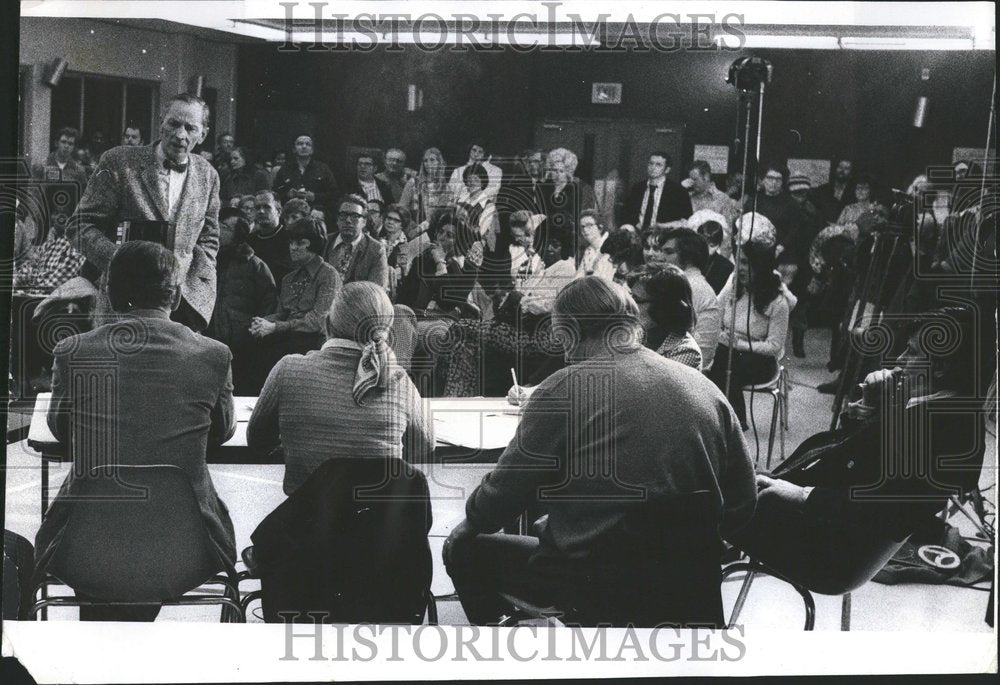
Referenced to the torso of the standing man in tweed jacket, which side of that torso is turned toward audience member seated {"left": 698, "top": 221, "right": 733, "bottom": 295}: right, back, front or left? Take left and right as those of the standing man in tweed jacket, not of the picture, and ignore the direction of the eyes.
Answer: left

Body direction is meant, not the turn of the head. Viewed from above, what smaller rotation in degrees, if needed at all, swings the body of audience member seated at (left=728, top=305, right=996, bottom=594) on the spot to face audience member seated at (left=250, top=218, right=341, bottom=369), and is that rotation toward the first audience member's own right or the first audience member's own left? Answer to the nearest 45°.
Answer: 0° — they already face them

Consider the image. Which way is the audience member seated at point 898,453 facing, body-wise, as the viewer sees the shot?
to the viewer's left

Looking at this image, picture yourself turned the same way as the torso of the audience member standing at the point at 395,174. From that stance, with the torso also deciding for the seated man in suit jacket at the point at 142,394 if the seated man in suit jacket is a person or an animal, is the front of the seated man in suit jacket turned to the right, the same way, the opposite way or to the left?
the opposite way

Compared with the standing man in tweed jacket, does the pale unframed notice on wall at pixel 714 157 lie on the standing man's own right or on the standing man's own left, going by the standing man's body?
on the standing man's own left

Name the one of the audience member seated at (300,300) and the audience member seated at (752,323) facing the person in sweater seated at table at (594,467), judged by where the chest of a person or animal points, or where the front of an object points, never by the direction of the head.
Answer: the audience member seated at (752,323)

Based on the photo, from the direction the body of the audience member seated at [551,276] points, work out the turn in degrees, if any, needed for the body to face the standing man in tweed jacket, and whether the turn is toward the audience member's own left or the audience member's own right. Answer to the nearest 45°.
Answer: approximately 45° to the audience member's own right

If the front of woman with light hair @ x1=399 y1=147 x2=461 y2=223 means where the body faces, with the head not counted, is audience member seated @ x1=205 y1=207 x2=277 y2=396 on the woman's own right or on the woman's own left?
on the woman's own right
